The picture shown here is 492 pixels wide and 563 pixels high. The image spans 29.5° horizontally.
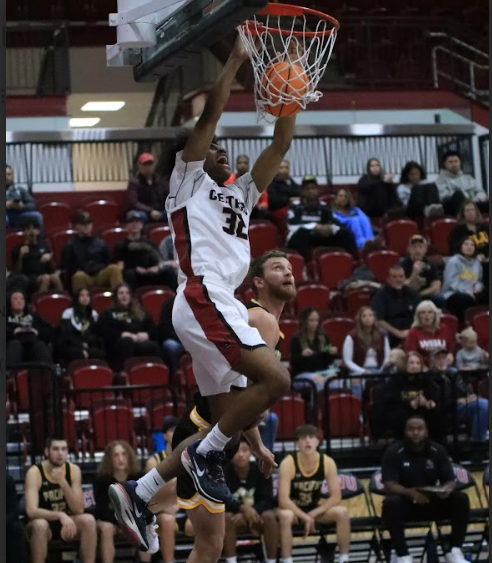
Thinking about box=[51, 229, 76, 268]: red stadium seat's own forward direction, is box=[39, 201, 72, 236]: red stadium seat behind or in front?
behind

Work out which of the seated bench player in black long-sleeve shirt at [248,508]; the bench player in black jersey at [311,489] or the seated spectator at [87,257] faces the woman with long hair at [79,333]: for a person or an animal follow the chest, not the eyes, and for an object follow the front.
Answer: the seated spectator at [87,257]

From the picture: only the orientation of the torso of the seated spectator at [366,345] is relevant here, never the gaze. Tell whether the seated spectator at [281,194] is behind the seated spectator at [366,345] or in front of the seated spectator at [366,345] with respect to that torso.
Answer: behind

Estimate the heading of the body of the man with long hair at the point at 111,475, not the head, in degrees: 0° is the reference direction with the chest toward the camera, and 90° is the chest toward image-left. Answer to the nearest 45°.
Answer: approximately 0°

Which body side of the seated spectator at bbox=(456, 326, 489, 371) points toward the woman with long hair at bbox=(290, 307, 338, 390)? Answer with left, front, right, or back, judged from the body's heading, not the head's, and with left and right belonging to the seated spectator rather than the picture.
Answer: right

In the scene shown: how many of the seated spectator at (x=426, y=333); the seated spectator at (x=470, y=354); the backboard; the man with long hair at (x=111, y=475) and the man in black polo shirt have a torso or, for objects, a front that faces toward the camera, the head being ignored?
4
